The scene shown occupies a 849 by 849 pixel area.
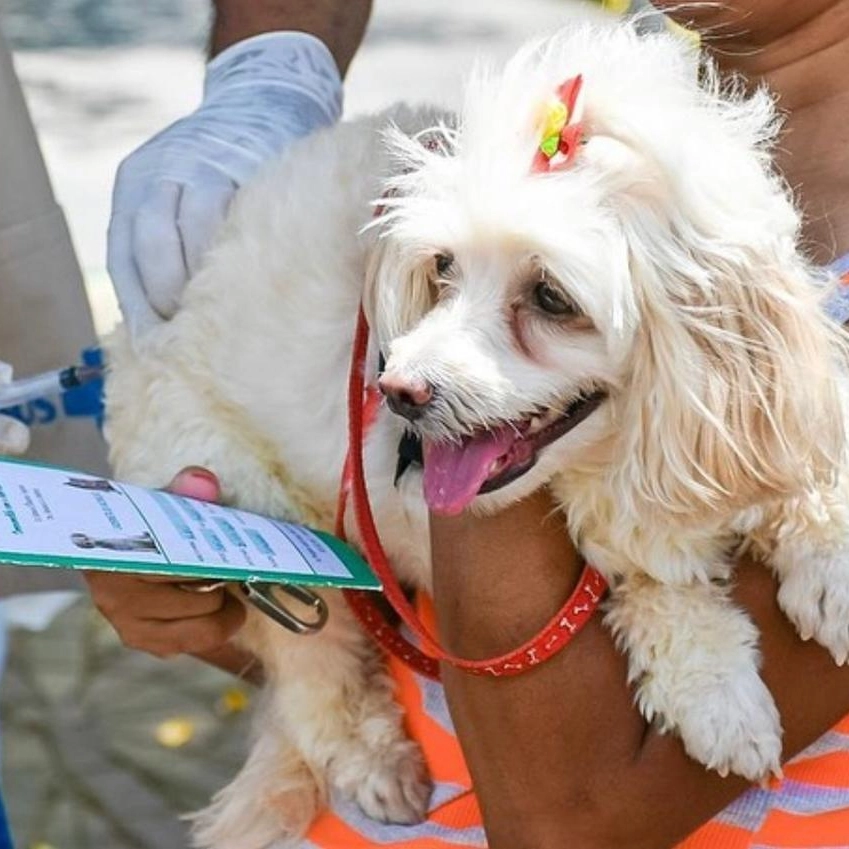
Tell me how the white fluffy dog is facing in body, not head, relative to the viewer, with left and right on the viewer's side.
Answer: facing the viewer and to the right of the viewer
